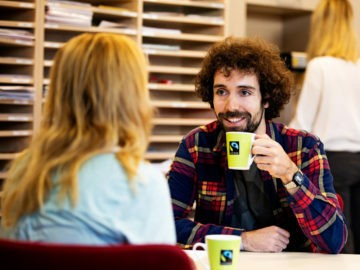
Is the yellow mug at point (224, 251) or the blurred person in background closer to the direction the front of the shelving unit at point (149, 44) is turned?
the yellow mug

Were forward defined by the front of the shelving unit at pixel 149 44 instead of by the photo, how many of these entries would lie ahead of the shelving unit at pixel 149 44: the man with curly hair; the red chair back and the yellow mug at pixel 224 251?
3

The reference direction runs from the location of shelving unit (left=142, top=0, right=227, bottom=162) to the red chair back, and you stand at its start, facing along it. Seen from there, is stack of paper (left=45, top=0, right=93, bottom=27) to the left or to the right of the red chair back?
right

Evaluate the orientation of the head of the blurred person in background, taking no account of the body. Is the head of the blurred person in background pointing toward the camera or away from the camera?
away from the camera

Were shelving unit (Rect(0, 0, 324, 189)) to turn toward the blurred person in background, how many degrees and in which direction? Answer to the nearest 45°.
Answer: approximately 90° to its left

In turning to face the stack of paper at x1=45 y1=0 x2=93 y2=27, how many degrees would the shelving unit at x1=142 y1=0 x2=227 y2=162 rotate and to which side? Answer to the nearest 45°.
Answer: approximately 45° to its right

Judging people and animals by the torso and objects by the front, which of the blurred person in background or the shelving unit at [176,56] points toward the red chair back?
the shelving unit

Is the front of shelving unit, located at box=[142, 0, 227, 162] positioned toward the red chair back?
yes

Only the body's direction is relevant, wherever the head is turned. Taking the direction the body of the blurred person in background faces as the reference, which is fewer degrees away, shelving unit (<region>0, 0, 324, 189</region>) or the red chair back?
the shelving unit

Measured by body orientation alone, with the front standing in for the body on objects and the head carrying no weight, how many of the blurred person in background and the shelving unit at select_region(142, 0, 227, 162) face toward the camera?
1

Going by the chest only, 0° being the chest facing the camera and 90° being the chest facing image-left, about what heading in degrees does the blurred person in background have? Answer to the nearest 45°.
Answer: approximately 180°

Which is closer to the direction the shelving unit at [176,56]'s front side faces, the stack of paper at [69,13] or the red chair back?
the red chair back
